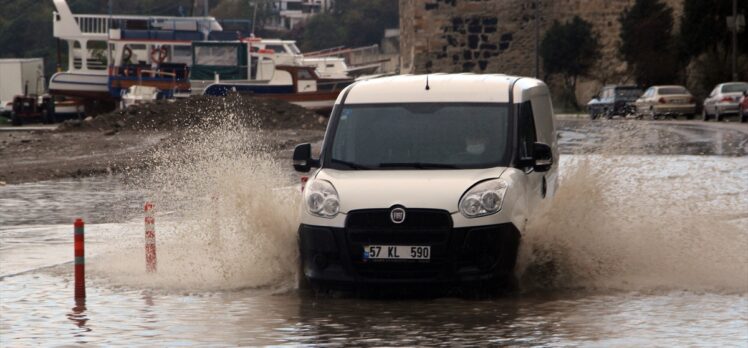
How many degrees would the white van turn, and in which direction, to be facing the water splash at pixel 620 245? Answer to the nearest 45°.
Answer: approximately 135° to its left

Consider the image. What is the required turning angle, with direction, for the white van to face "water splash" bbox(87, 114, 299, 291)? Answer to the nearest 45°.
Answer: approximately 135° to its right

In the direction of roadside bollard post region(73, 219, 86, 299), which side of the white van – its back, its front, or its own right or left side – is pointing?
right

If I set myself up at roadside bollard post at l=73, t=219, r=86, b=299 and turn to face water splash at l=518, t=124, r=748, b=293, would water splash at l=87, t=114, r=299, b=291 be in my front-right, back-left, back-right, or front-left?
front-left

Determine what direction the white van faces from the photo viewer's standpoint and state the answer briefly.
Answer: facing the viewer
